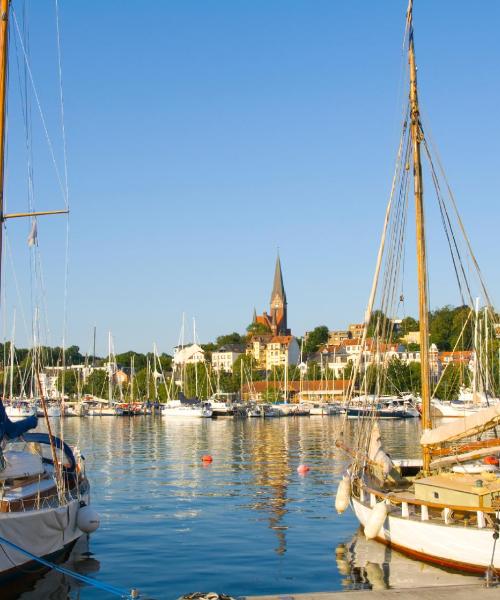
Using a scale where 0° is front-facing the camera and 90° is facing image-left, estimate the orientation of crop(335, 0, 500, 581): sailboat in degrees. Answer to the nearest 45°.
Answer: approximately 135°

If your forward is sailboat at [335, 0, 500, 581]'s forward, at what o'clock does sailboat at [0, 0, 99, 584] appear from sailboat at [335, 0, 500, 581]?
sailboat at [0, 0, 99, 584] is roughly at 10 o'clock from sailboat at [335, 0, 500, 581].
